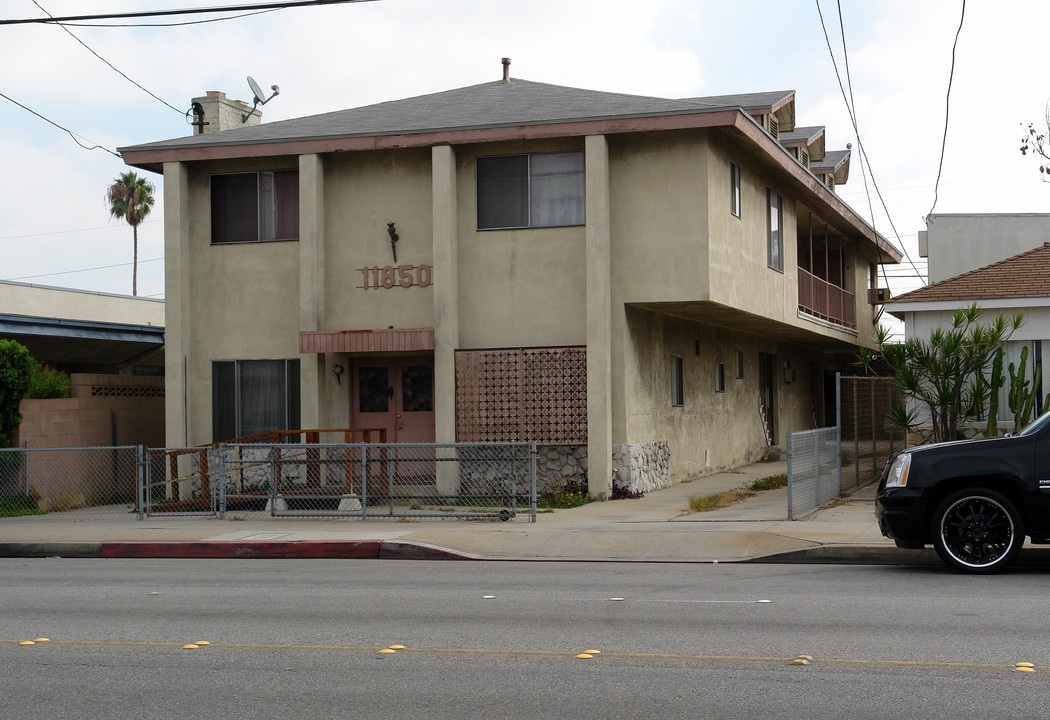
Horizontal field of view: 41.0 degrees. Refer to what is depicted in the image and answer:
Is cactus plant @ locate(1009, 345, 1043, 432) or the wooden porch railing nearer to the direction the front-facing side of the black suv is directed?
the wooden porch railing

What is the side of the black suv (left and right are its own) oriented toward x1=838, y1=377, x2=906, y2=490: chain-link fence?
right

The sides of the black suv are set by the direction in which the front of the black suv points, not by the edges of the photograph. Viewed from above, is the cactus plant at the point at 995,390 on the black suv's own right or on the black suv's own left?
on the black suv's own right

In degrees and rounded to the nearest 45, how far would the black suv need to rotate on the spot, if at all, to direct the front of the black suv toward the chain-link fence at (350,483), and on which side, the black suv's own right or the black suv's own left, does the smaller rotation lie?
approximately 45° to the black suv's own right

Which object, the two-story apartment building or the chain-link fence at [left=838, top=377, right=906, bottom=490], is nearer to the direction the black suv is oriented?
the two-story apartment building

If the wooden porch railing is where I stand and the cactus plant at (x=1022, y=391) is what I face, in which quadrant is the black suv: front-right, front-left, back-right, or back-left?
front-right

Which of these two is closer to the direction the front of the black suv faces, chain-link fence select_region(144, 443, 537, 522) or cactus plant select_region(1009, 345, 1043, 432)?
the chain-link fence

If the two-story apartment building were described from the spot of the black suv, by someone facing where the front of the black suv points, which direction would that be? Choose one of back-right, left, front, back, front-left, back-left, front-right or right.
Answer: front-right

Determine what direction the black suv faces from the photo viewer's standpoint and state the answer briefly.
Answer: facing to the left of the viewer

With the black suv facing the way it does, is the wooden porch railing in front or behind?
in front
